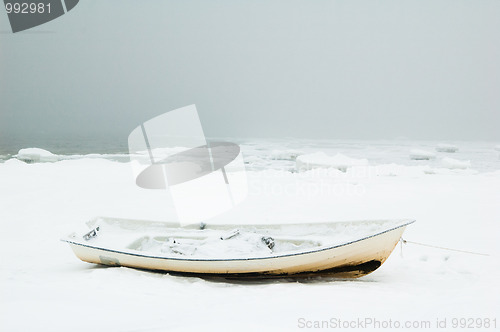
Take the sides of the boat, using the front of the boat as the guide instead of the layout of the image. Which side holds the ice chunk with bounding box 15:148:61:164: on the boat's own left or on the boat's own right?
on the boat's own left

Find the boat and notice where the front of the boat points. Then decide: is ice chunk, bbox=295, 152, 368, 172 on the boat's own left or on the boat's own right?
on the boat's own left

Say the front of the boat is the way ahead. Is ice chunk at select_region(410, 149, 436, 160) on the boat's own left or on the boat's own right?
on the boat's own left

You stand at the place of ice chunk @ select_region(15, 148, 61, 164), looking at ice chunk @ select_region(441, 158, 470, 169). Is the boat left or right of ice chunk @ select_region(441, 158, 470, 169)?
right

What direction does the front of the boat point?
to the viewer's right

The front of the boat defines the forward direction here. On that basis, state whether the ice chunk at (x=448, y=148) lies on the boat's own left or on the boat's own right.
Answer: on the boat's own left
